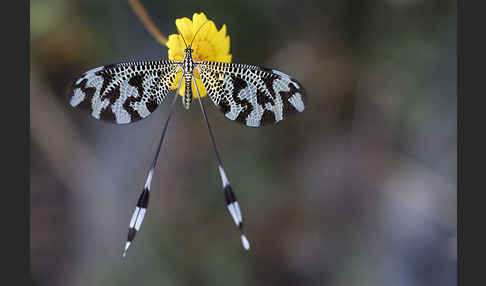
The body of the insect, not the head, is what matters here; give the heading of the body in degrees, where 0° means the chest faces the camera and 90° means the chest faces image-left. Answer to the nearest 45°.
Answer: approximately 180°
